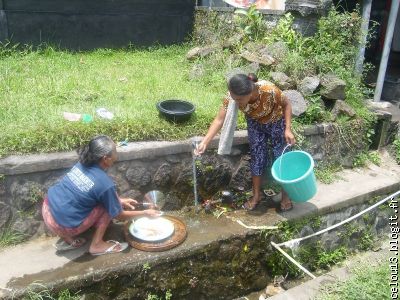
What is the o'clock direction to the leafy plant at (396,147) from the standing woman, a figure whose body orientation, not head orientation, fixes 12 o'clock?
The leafy plant is roughly at 6 o'clock from the standing woman.

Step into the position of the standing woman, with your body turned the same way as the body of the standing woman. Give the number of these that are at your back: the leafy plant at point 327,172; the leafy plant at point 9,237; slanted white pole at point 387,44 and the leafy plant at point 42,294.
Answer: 2

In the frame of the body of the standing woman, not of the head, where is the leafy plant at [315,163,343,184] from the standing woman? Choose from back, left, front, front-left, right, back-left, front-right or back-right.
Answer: back

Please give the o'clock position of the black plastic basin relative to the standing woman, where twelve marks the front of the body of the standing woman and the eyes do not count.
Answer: The black plastic basin is roughly at 2 o'clock from the standing woman.

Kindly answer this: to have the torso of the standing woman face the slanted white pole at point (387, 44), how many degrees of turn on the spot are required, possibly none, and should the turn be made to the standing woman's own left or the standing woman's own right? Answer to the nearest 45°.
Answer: approximately 180°

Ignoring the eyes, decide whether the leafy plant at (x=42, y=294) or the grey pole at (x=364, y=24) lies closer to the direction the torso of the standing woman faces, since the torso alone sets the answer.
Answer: the leafy plant

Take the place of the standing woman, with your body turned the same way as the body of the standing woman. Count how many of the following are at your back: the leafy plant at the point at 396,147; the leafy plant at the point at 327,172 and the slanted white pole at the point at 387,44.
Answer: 3

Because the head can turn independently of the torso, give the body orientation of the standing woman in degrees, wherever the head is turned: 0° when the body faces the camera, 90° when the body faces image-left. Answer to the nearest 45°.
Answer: approximately 45°

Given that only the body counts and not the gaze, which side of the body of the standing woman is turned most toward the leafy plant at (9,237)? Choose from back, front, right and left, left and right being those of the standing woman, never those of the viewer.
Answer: front

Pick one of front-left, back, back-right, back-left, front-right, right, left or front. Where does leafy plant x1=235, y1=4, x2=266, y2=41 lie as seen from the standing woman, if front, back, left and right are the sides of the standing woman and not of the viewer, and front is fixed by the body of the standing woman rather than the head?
back-right

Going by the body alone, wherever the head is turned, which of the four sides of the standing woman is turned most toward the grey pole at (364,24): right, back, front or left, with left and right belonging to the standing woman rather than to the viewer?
back

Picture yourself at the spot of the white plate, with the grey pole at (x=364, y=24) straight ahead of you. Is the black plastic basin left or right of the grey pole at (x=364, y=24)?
left

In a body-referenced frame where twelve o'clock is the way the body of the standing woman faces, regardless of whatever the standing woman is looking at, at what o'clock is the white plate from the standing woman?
The white plate is roughly at 12 o'clock from the standing woman.
